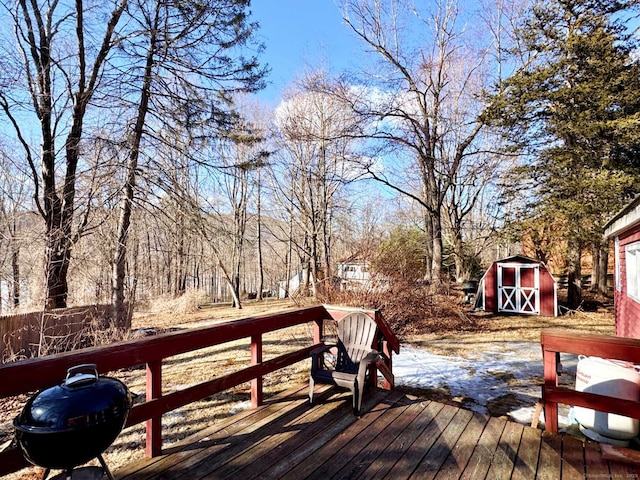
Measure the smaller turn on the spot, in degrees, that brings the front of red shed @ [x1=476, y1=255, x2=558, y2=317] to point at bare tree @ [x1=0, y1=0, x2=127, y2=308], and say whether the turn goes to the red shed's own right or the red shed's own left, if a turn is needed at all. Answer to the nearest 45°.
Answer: approximately 45° to the red shed's own right

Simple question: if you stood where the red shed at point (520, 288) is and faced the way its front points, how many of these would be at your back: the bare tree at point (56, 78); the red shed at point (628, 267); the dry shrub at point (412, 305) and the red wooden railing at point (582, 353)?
0

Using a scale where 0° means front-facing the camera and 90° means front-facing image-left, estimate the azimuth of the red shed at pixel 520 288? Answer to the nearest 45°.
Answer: approximately 0°

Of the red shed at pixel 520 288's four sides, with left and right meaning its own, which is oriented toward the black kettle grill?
front

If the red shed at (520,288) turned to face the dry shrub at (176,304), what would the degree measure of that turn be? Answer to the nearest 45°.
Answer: approximately 90° to its right

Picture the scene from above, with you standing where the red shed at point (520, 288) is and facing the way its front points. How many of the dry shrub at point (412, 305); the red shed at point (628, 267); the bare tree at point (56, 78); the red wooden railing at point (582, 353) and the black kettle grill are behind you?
0

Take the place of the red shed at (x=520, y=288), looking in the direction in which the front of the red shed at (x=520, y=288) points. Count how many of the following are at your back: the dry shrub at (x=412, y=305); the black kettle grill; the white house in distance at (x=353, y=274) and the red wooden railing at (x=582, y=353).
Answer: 1

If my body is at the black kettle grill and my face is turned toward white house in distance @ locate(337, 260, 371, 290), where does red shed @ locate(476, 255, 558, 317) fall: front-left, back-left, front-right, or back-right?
front-right

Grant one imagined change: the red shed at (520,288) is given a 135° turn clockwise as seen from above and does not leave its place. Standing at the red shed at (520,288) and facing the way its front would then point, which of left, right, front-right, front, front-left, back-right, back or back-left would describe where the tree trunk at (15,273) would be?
left

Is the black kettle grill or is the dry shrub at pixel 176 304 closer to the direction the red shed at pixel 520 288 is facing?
the black kettle grill

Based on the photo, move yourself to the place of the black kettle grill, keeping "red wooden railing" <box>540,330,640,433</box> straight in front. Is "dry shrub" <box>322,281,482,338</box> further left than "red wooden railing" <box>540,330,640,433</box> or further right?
left

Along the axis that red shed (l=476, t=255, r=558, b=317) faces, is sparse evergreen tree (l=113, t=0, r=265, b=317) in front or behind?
in front

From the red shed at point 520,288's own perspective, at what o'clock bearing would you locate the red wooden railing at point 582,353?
The red wooden railing is roughly at 12 o'clock from the red shed.
